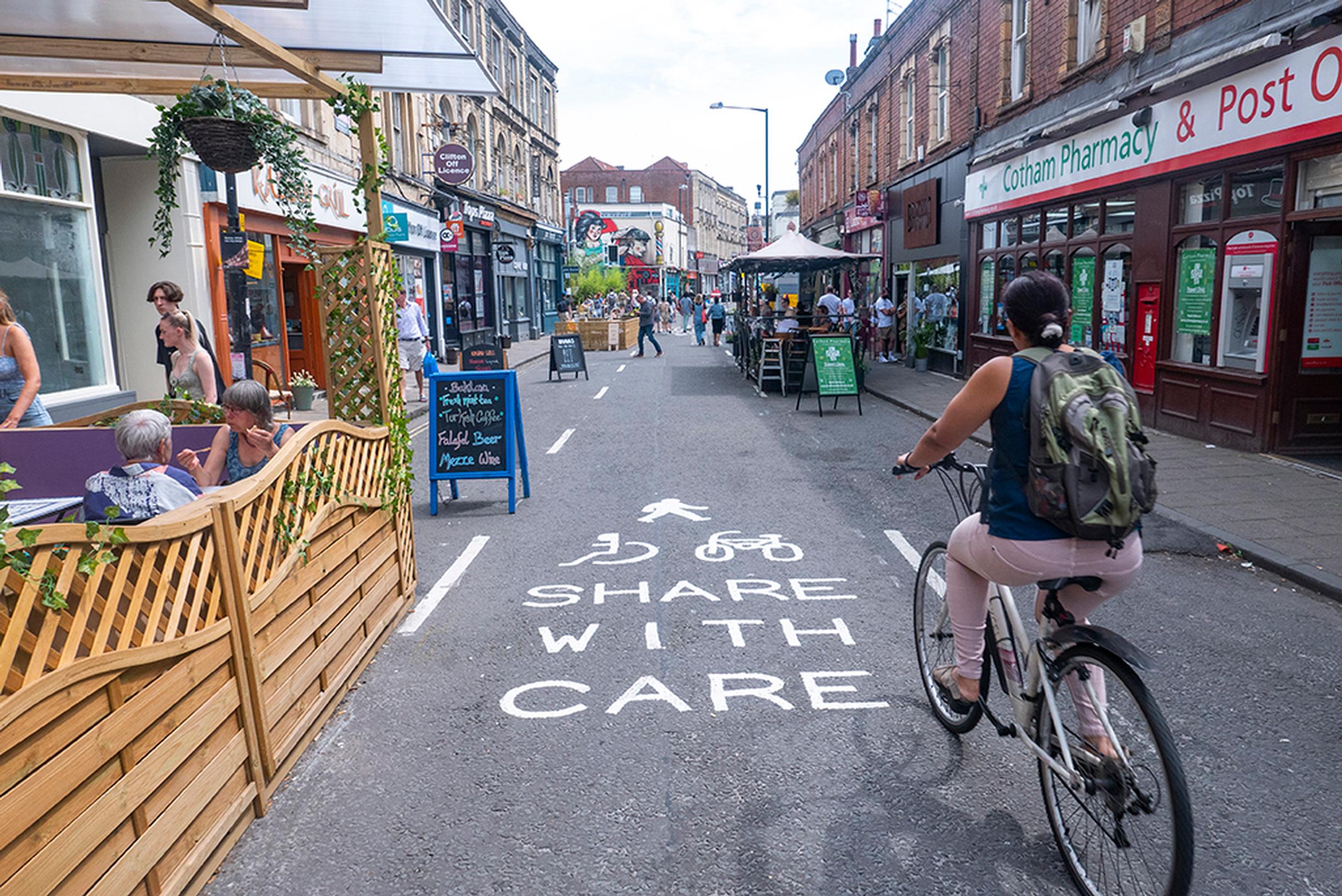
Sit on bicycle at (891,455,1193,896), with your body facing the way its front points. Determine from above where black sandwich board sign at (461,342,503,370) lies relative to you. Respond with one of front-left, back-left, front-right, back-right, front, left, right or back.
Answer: front

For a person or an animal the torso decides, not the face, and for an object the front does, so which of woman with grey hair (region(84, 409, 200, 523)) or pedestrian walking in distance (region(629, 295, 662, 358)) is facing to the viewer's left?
the pedestrian walking in distance

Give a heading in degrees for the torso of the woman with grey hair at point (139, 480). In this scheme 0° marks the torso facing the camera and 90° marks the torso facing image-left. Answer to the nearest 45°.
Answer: approximately 225°

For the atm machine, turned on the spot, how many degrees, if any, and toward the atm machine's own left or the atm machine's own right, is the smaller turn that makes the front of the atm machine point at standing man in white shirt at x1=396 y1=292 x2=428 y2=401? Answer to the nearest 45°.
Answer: approximately 45° to the atm machine's own right

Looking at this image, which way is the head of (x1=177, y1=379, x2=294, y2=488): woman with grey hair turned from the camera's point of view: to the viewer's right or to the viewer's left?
to the viewer's left

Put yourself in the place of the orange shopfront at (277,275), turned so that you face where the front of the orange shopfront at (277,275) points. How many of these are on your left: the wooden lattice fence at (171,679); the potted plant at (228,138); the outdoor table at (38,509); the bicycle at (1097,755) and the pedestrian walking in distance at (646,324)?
1

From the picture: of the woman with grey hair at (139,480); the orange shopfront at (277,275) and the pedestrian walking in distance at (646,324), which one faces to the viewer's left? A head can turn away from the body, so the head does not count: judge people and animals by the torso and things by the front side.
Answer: the pedestrian walking in distance

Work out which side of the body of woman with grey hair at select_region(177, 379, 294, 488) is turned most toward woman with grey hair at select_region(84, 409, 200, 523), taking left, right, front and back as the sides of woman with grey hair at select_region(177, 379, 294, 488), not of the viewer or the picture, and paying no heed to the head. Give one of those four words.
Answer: front

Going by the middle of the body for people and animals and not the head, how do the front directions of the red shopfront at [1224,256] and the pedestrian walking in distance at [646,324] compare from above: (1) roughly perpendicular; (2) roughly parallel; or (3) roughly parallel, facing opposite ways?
roughly parallel

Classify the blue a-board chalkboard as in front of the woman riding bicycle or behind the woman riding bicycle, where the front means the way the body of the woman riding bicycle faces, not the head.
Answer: in front

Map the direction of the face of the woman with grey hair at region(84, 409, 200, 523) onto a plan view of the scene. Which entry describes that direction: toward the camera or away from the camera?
away from the camera

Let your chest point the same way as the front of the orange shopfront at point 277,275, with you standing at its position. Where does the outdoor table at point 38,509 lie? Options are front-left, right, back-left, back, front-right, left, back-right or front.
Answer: front-right

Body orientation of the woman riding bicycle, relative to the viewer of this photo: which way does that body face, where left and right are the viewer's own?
facing away from the viewer and to the left of the viewer

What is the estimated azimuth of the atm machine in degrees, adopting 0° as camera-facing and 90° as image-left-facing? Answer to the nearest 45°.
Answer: approximately 45°

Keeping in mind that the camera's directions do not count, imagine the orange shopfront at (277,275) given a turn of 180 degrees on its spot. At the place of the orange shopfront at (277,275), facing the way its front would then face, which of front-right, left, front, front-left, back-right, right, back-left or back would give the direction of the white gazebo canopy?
back-right

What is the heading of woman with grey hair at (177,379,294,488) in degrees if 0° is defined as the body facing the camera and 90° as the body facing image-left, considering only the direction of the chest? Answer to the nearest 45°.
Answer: approximately 45°

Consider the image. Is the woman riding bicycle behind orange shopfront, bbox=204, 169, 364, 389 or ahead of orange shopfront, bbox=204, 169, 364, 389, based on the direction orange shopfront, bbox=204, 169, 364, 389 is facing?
ahead

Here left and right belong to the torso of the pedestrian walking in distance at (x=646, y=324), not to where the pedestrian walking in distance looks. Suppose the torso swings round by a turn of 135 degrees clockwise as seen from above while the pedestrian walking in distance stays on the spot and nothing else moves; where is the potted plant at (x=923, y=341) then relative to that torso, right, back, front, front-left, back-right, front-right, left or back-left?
right
